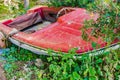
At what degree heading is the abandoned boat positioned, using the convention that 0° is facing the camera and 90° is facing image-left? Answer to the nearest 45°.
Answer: approximately 315°
